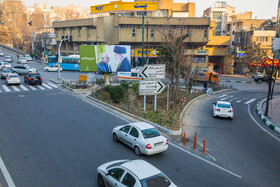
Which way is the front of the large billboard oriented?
toward the camera

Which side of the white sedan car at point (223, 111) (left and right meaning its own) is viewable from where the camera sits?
back

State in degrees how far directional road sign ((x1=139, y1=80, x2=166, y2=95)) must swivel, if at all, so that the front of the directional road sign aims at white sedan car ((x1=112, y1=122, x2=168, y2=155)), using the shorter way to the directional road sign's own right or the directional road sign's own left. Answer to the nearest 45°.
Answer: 0° — it already faces it

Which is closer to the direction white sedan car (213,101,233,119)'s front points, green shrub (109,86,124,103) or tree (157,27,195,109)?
the tree

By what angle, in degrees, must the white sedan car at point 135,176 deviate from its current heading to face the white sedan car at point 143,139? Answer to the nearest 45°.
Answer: approximately 45° to its right

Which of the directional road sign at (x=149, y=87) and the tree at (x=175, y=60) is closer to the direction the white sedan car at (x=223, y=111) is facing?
the tree

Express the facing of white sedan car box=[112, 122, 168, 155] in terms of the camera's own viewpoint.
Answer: facing away from the viewer and to the left of the viewer

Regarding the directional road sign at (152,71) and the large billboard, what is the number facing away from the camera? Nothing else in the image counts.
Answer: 0

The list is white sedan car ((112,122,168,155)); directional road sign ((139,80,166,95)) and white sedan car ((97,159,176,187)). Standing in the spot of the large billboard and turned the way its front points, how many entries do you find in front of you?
3

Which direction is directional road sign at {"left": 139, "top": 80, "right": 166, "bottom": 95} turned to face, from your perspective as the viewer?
facing the viewer

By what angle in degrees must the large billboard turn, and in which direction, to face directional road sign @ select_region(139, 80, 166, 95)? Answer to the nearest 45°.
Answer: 0° — it already faces it

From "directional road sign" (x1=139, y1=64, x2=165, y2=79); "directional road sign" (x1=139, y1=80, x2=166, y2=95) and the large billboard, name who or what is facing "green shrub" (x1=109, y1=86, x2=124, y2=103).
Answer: the large billboard

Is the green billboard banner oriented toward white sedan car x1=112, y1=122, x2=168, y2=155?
yes

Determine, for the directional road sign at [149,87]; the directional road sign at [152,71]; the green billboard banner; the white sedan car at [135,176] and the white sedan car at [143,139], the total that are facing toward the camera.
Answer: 3

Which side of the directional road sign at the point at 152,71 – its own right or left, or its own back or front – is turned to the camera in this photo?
front
